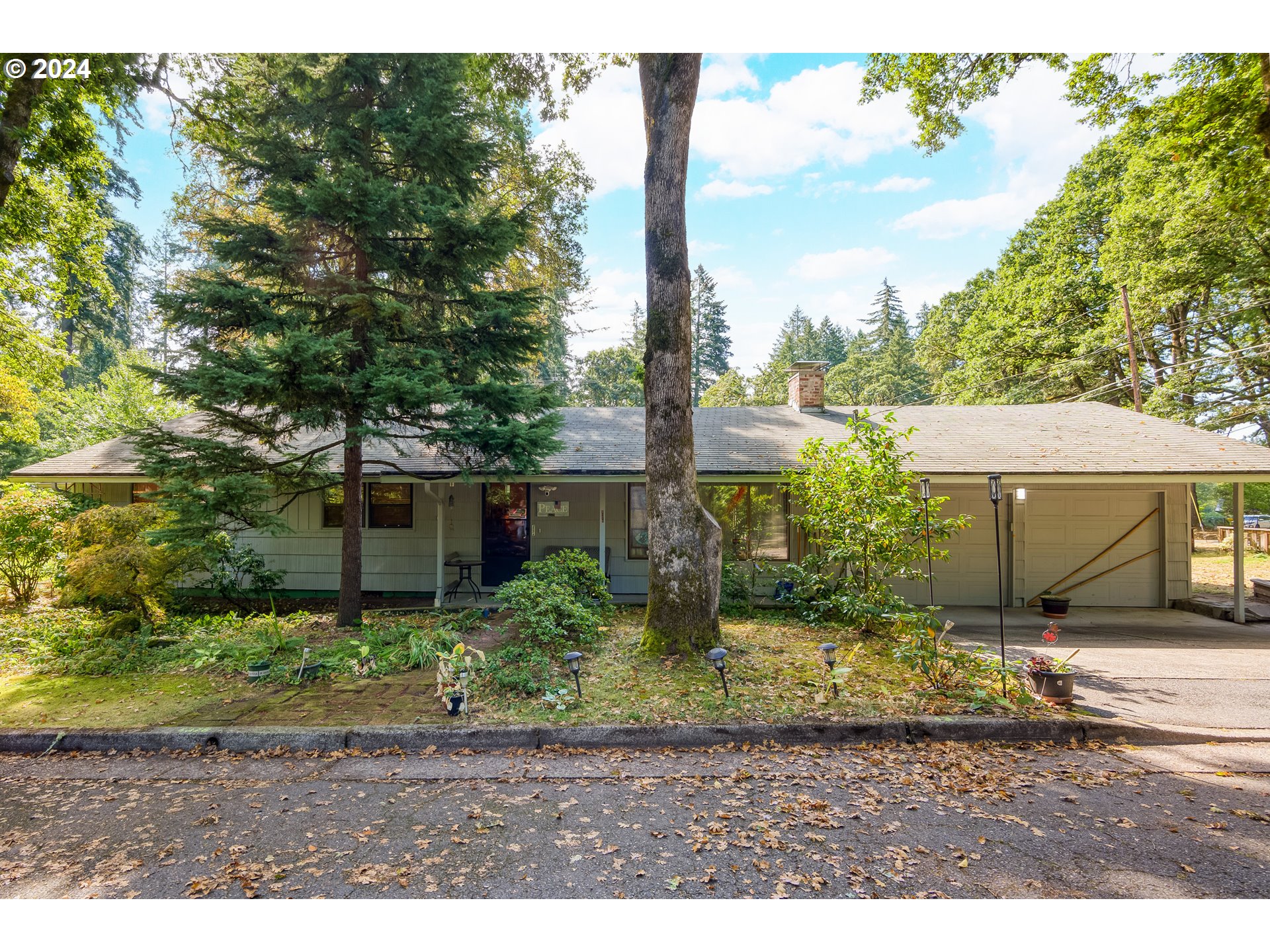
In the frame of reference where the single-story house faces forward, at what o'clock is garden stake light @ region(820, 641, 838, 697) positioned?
The garden stake light is roughly at 12 o'clock from the single-story house.

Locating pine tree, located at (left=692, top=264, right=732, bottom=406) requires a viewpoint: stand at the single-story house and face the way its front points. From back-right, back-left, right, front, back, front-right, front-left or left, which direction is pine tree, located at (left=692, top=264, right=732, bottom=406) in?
back

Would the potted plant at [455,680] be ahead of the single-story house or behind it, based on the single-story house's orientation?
ahead

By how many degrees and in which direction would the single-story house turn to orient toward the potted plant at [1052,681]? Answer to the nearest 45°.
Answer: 0° — it already faces it

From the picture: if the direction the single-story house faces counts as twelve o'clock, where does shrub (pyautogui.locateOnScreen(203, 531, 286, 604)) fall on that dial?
The shrub is roughly at 3 o'clock from the single-story house.

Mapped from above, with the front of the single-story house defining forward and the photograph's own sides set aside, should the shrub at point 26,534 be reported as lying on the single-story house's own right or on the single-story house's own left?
on the single-story house's own right

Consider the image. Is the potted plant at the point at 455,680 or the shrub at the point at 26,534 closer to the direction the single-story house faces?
the potted plant

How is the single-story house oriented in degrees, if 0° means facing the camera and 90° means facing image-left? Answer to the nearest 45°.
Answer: approximately 0°

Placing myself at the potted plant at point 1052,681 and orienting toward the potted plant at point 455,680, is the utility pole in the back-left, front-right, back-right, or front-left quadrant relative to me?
back-right

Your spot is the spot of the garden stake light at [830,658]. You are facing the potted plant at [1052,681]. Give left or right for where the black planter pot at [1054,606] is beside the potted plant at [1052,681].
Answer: left

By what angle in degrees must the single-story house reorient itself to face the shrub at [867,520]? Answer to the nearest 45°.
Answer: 0° — it already faces it
